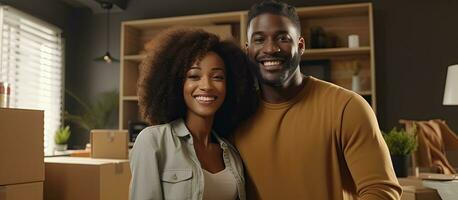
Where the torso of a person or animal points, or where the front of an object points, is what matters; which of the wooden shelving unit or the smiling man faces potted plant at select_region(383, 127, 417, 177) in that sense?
the wooden shelving unit

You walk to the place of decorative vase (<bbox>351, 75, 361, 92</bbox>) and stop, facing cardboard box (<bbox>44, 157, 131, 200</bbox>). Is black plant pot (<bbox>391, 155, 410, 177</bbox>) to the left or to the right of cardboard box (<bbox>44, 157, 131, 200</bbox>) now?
left

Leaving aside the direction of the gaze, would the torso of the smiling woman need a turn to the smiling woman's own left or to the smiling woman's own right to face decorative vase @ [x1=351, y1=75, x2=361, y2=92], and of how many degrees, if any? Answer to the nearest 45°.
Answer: approximately 90° to the smiling woman's own left

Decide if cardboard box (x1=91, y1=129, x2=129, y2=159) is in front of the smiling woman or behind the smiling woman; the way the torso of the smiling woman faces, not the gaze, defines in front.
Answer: behind

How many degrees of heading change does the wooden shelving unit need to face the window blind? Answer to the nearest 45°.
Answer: approximately 90° to its right

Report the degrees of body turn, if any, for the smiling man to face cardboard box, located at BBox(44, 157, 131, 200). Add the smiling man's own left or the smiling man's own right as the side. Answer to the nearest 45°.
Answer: approximately 90° to the smiling man's own right

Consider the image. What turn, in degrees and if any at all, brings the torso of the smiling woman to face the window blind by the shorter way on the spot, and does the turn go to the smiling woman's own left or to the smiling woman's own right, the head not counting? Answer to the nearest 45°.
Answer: approximately 180°

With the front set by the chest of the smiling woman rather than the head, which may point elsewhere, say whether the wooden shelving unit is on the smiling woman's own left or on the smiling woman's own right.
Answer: on the smiling woman's own left
